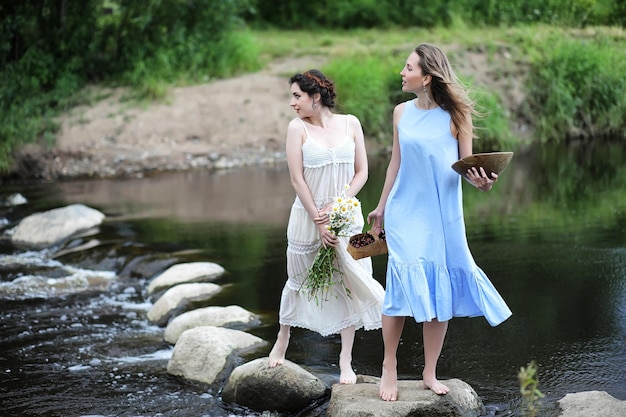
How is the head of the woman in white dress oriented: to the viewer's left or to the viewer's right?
to the viewer's left

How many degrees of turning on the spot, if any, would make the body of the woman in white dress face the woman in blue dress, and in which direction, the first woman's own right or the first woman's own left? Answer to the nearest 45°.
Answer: approximately 45° to the first woman's own left

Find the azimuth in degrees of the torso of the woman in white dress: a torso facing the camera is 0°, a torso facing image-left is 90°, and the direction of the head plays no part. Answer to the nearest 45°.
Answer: approximately 0°

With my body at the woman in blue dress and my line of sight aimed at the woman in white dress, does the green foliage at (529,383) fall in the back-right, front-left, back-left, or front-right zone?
back-left

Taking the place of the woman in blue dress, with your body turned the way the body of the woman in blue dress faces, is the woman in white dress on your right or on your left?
on your right
